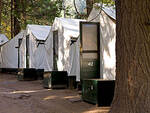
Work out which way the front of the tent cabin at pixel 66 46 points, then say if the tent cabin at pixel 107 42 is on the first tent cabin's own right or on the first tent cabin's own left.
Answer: on the first tent cabin's own left

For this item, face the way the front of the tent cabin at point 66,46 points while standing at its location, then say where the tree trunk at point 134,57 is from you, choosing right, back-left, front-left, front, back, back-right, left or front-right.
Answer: front-left

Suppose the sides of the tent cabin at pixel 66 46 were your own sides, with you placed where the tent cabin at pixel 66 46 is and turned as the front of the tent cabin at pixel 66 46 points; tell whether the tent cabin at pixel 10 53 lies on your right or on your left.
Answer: on your right

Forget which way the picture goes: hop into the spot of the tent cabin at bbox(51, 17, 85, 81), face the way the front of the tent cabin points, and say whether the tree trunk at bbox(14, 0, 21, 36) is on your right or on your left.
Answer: on your right

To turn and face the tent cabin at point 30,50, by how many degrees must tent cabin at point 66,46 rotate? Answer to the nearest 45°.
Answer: approximately 90° to its right

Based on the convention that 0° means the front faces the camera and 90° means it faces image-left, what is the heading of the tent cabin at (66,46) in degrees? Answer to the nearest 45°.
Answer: approximately 45°
